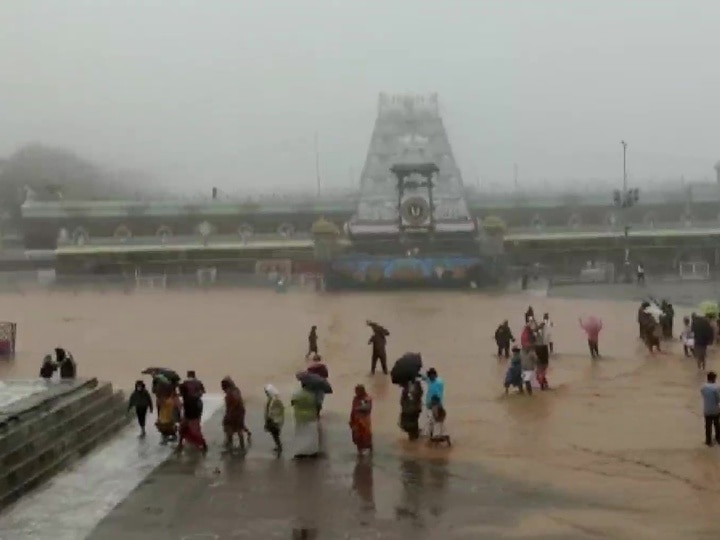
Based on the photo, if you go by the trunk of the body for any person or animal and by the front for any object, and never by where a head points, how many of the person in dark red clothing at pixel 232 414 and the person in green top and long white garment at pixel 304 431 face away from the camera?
1

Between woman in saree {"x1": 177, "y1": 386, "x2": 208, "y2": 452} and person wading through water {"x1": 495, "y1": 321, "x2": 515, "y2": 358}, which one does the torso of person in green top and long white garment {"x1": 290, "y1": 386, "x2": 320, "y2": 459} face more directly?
the woman in saree

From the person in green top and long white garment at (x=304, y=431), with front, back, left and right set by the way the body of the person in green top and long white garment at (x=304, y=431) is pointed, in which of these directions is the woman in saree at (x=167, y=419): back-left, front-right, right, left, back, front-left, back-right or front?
front-left

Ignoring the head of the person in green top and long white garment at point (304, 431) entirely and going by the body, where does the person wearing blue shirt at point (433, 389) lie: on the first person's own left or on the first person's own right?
on the first person's own right
